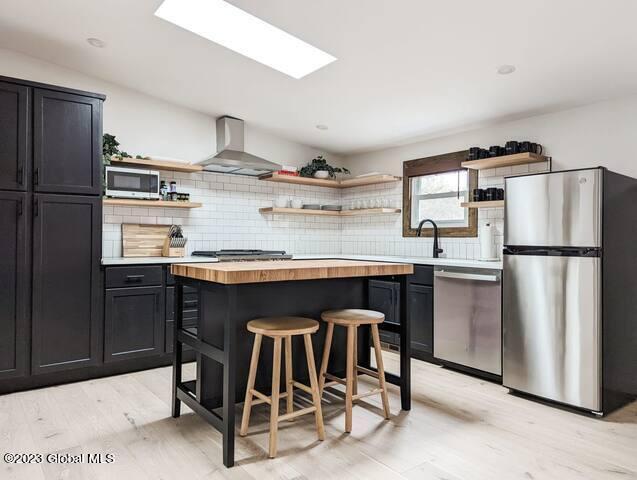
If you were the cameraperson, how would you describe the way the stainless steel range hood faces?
facing the viewer and to the right of the viewer

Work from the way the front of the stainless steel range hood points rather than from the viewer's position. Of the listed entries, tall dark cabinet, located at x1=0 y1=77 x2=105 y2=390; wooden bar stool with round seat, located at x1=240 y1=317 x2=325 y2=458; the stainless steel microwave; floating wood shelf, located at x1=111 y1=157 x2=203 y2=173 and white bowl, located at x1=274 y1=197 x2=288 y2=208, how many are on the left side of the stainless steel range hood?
1

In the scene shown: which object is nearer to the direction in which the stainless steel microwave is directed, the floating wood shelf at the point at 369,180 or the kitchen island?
the kitchen island

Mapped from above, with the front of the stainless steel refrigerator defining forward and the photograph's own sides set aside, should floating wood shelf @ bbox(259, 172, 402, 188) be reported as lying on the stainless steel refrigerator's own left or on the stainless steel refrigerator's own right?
on the stainless steel refrigerator's own right

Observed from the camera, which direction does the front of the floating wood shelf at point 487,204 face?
facing the viewer

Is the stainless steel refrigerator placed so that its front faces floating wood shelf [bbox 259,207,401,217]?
no

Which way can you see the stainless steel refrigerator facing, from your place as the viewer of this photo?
facing the viewer and to the left of the viewer

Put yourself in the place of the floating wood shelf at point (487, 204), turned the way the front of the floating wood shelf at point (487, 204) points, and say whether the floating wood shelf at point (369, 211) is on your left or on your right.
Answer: on your right

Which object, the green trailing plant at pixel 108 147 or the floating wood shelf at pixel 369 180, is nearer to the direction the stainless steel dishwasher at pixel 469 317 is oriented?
the green trailing plant

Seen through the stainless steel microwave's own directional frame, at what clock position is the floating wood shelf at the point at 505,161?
The floating wood shelf is roughly at 10 o'clock from the stainless steel microwave.

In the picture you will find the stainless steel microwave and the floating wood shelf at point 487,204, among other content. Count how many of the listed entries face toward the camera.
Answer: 2

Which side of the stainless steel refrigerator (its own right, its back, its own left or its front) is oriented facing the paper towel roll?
right

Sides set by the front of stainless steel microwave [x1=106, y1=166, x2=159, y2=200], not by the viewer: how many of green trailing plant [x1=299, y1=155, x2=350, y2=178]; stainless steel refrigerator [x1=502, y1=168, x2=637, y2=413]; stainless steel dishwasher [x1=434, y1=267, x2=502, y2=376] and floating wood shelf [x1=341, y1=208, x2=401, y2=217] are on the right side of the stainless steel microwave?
0

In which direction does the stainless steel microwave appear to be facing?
toward the camera

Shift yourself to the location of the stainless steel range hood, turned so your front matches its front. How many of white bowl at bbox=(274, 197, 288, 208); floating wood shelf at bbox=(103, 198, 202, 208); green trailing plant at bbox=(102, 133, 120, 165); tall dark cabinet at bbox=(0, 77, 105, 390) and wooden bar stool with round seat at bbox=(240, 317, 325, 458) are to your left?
1

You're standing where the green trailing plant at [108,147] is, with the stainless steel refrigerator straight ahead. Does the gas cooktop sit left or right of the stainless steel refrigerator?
left

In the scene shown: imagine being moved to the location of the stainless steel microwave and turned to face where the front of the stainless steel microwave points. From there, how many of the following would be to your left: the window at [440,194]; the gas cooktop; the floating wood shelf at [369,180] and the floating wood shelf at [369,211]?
4

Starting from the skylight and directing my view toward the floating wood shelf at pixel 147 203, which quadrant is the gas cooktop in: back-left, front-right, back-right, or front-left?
front-right
